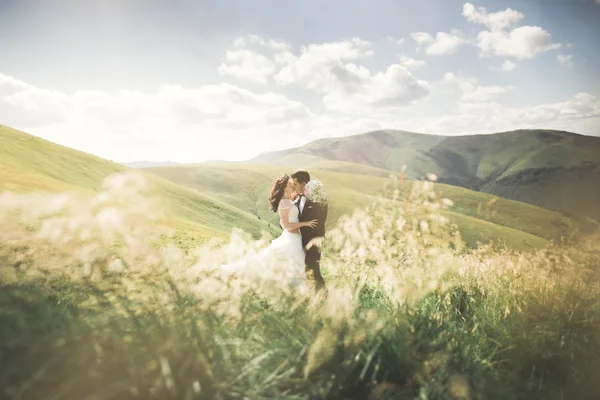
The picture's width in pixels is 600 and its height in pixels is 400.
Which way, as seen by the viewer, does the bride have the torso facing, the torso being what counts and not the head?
to the viewer's right
